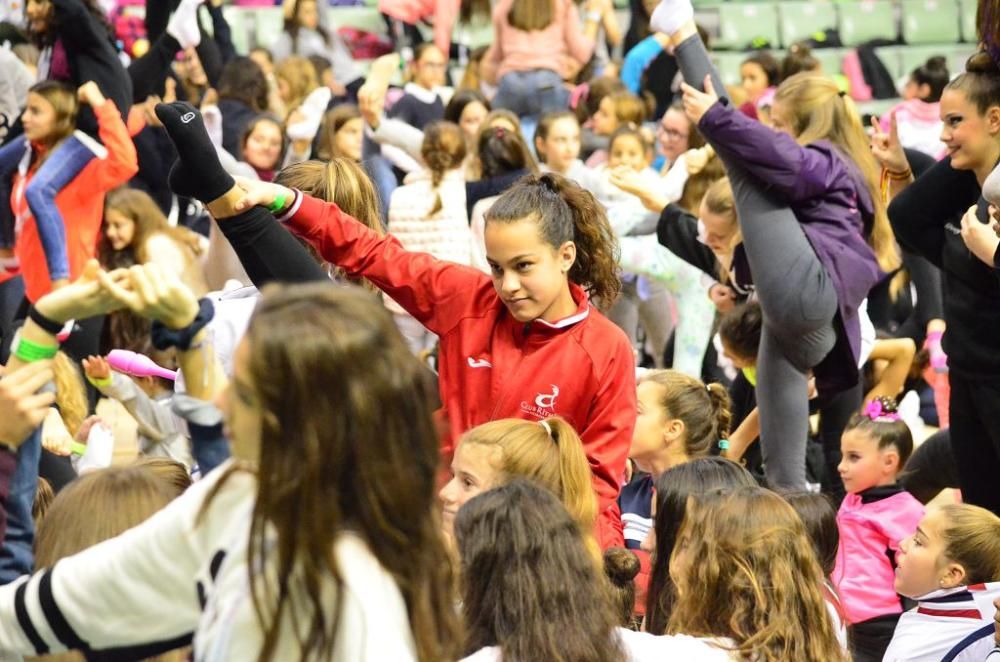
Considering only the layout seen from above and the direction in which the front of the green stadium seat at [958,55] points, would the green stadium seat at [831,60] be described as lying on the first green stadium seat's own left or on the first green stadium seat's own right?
on the first green stadium seat's own right

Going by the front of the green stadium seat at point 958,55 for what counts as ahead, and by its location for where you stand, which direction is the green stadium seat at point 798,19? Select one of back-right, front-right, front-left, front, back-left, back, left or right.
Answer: right

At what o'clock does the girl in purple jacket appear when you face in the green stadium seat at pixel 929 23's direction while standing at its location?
The girl in purple jacket is roughly at 12 o'clock from the green stadium seat.

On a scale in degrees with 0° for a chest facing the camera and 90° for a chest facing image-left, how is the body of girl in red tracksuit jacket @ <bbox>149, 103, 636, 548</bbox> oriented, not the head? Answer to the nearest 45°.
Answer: approximately 45°

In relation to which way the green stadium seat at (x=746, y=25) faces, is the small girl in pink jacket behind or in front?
in front

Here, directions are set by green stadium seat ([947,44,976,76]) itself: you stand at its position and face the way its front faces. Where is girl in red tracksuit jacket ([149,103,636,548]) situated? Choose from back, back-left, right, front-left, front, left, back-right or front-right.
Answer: front

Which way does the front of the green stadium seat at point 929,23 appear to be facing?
toward the camera

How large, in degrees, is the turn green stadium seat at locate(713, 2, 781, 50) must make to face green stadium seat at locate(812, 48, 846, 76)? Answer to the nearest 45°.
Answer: approximately 45° to its left

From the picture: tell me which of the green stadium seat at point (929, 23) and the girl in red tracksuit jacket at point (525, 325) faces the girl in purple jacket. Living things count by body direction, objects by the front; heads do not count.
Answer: the green stadium seat

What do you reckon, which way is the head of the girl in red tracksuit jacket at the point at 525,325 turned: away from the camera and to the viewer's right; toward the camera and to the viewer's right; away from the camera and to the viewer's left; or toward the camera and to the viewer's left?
toward the camera and to the viewer's left

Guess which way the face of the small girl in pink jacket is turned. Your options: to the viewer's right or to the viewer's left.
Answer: to the viewer's left

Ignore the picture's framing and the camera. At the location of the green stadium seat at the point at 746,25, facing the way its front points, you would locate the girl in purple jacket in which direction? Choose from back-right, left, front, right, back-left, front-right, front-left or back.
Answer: front

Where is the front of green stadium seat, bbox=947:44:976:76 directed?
toward the camera

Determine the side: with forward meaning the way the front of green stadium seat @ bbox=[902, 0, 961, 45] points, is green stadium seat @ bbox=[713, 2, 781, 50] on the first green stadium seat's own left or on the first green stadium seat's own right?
on the first green stadium seat's own right

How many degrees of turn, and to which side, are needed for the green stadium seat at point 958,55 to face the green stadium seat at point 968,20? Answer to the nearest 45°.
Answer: approximately 180°

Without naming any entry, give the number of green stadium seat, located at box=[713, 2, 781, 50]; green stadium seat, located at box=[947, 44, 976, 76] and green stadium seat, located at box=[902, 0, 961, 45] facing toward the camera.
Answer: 3

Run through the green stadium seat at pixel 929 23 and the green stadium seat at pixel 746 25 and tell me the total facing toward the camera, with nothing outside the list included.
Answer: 2
